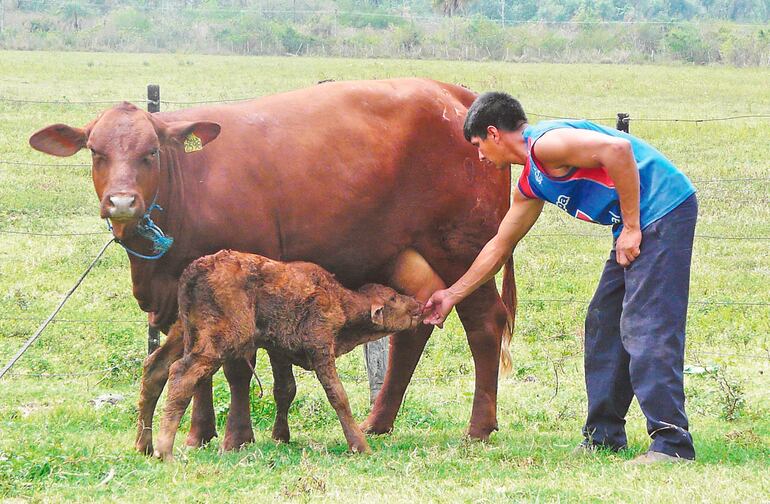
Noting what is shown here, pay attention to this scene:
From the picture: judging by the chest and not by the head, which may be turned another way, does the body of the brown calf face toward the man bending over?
yes

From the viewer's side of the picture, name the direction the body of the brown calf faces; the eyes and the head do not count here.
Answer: to the viewer's right

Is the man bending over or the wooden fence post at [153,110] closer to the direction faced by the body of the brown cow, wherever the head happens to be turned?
the wooden fence post

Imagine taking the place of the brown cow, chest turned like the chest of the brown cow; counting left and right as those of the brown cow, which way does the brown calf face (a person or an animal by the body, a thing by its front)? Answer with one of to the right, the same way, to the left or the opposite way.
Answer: the opposite way

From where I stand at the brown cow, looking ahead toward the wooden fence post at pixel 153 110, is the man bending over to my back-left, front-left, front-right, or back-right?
back-right

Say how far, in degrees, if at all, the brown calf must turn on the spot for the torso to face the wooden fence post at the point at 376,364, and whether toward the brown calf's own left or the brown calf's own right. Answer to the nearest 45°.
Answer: approximately 45° to the brown calf's own left

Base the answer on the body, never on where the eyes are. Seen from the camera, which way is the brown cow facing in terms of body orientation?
to the viewer's left

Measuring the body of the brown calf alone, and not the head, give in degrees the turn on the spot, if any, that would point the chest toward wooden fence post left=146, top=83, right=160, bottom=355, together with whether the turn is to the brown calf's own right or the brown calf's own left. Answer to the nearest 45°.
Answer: approximately 90° to the brown calf's own left
